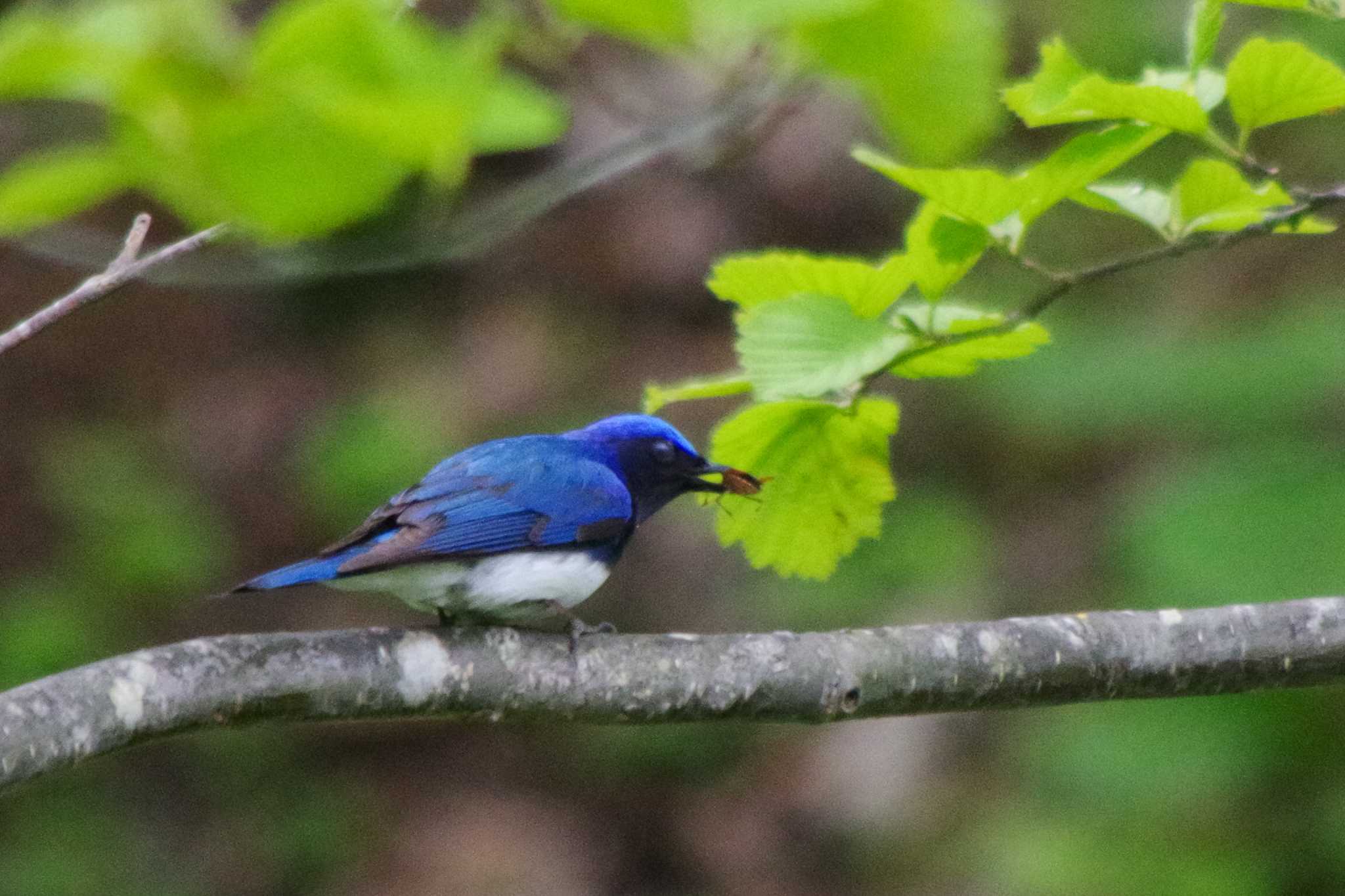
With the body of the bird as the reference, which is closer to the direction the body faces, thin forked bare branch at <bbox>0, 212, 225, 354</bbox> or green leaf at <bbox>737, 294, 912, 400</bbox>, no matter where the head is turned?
the green leaf

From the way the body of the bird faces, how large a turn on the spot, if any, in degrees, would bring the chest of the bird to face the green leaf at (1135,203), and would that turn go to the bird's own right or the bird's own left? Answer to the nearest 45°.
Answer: approximately 45° to the bird's own right

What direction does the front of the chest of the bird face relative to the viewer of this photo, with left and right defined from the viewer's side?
facing to the right of the viewer

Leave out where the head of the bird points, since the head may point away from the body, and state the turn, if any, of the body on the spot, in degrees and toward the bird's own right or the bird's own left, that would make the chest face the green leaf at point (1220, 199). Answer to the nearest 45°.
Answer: approximately 45° to the bird's own right
